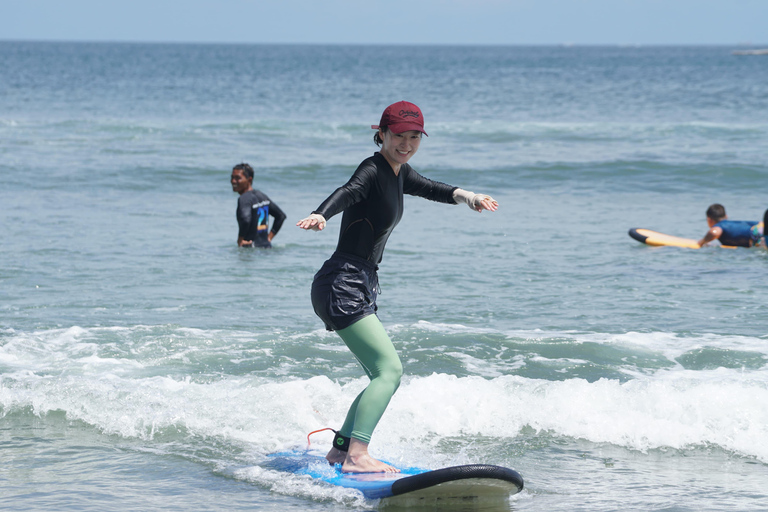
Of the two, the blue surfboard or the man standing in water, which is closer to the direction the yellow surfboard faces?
the man standing in water

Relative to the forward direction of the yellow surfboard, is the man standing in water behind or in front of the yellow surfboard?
in front

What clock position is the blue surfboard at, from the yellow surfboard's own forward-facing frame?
The blue surfboard is roughly at 9 o'clock from the yellow surfboard.

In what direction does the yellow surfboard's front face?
to the viewer's left
